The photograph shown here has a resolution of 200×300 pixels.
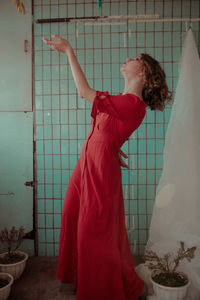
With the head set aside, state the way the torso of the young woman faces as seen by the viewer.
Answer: to the viewer's left
